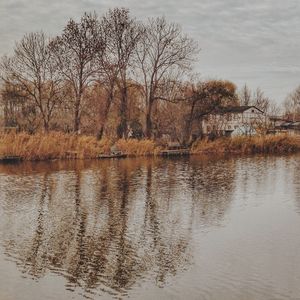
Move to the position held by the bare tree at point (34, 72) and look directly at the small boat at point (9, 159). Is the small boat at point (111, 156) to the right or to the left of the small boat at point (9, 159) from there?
left

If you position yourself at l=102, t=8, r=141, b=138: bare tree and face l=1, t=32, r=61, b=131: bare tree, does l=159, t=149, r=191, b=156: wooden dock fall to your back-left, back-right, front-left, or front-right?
back-left
